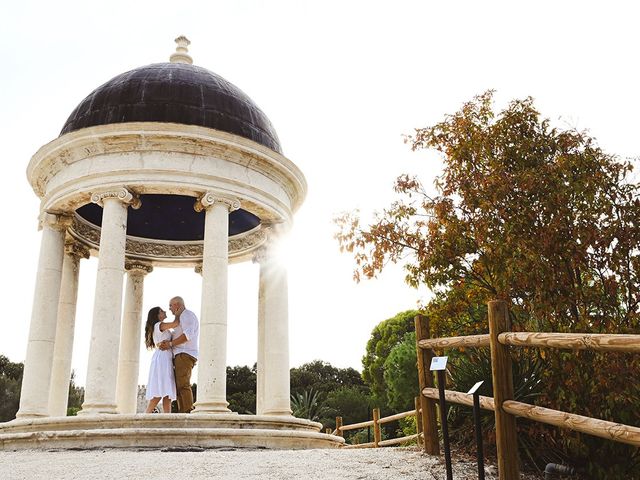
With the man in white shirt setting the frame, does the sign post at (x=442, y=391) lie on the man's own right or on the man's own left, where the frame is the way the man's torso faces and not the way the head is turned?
on the man's own left

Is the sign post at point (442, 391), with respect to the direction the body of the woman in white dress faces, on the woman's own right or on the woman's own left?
on the woman's own right

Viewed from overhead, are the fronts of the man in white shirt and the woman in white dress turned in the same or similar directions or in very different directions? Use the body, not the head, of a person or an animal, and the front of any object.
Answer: very different directions

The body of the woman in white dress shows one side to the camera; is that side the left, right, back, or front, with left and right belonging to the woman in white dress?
right

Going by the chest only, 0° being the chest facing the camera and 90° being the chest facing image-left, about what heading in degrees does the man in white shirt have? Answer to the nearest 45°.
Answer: approximately 90°

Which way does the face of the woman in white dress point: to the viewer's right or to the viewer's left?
to the viewer's right

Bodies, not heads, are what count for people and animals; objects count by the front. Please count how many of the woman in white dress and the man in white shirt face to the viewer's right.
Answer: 1
